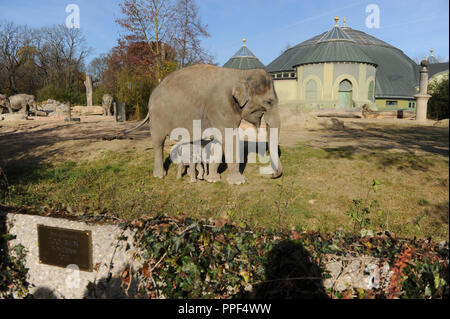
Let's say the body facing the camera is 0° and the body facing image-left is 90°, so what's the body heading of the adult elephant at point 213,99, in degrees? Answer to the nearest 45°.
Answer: approximately 270°

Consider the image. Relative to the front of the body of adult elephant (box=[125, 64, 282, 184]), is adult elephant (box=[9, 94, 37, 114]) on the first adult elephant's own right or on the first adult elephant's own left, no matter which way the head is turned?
on the first adult elephant's own left

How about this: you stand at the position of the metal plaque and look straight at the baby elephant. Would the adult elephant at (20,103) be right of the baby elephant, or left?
left

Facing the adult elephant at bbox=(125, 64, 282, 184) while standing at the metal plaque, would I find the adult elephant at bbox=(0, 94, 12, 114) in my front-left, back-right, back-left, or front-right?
front-left
